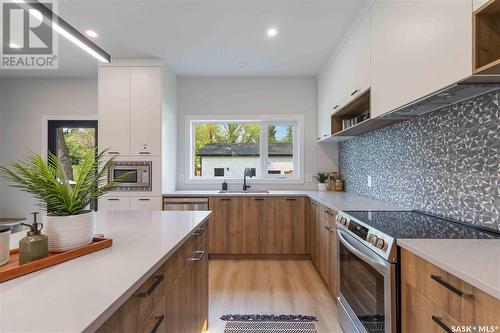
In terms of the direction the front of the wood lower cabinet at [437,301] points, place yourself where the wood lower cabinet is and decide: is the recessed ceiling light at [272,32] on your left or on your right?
on your right

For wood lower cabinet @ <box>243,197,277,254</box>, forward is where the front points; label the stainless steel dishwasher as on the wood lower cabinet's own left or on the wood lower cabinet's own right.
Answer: on the wood lower cabinet's own right

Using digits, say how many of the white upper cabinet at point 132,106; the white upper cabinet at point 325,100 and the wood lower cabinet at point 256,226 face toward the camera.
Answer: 2

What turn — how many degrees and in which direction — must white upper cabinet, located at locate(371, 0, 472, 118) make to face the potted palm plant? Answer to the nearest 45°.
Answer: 0° — it already faces it
